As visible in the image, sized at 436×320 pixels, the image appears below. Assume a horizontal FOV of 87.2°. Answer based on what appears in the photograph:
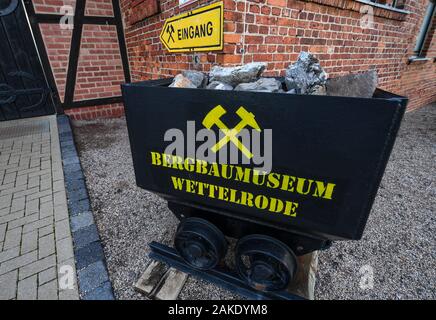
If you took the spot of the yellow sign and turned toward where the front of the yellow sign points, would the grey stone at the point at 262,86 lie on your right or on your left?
on your left

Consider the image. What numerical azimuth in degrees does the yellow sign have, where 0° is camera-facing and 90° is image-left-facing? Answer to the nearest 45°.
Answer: approximately 45°

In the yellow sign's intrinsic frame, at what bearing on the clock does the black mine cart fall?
The black mine cart is roughly at 10 o'clock from the yellow sign.

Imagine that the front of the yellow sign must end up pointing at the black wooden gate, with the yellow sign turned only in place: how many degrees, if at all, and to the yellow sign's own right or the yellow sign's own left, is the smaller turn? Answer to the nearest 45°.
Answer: approximately 90° to the yellow sign's own right

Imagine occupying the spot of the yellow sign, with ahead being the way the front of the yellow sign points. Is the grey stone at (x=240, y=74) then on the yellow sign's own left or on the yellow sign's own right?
on the yellow sign's own left
